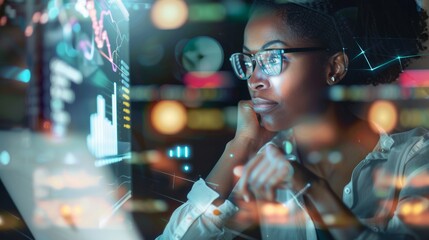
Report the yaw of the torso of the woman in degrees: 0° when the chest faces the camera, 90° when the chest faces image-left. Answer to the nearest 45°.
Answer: approximately 45°

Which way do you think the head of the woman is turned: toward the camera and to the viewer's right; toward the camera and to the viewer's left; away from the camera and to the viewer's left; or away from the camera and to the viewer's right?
toward the camera and to the viewer's left

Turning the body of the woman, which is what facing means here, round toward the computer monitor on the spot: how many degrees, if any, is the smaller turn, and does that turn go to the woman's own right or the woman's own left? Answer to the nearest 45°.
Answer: approximately 45° to the woman's own right
